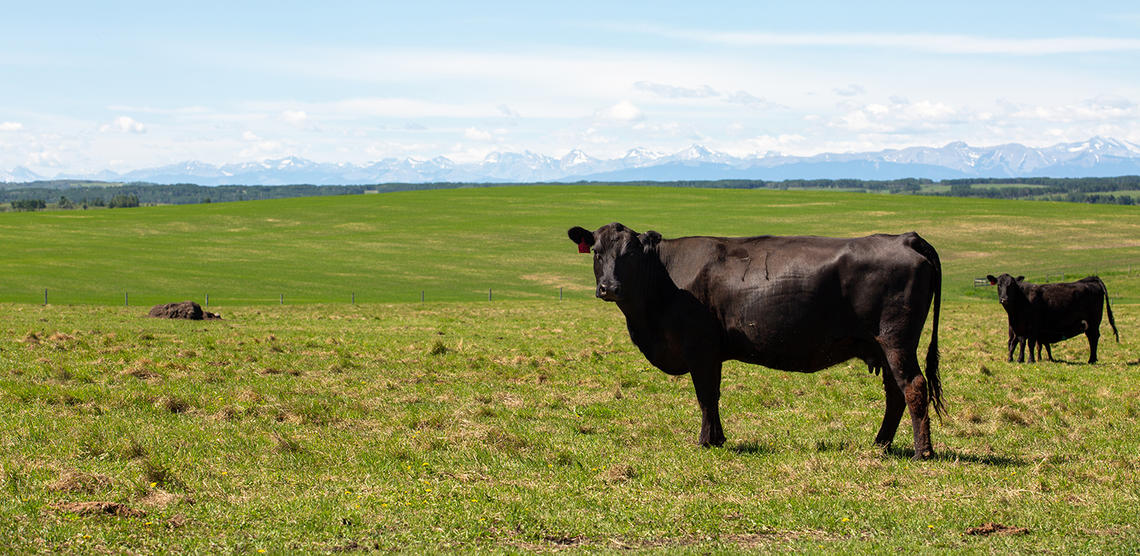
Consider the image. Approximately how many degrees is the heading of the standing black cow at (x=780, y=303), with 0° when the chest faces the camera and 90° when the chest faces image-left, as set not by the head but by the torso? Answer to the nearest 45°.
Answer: approximately 90°

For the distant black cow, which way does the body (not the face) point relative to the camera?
to the viewer's left

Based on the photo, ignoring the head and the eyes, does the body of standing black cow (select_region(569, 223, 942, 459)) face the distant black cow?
no

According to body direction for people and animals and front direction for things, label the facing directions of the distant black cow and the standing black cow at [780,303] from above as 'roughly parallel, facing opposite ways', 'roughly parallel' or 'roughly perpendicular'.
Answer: roughly parallel

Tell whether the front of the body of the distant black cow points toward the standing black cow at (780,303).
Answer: no

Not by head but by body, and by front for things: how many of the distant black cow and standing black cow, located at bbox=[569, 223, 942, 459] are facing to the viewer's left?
2
